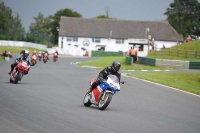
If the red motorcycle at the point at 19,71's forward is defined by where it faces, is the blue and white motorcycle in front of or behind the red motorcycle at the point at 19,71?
in front

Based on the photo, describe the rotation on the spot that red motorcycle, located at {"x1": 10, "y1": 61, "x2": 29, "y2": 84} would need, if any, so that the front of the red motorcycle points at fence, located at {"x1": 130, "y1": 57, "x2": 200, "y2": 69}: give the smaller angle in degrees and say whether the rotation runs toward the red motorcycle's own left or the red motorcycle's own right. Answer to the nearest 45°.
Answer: approximately 90° to the red motorcycle's own left

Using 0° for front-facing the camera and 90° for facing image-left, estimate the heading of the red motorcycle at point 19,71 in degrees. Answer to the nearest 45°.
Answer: approximately 315°

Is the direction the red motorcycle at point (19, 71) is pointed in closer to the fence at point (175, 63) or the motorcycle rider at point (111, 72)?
the motorcycle rider

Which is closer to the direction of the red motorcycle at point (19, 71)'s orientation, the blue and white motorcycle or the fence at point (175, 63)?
the blue and white motorcycle
